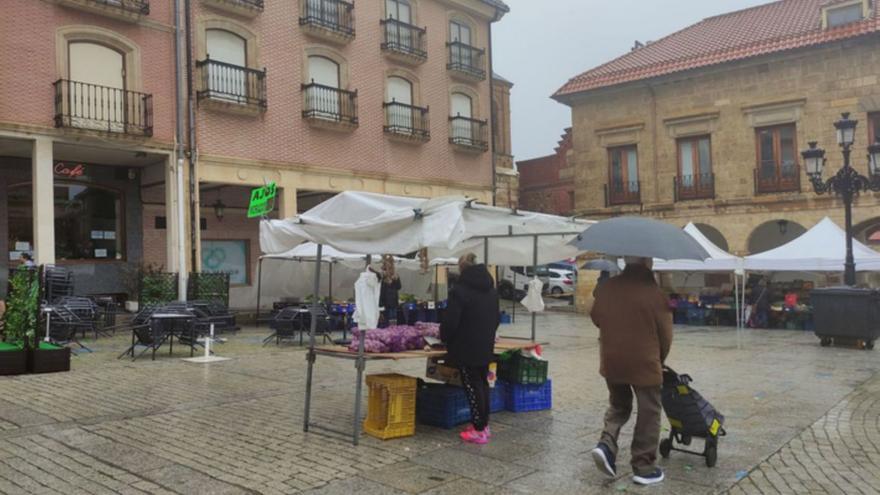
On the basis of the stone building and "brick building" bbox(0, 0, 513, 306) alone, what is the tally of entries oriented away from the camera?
0

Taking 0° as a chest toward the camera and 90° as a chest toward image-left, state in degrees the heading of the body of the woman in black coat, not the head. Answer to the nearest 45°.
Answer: approximately 135°

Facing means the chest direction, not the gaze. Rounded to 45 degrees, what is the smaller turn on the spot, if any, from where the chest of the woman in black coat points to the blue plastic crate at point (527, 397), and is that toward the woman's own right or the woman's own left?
approximately 90° to the woman's own right

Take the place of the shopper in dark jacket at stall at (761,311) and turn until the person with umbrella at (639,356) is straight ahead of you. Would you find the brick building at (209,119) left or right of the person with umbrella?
right

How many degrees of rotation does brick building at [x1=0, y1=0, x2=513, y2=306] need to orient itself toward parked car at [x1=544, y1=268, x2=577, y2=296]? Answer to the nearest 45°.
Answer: approximately 90° to its left

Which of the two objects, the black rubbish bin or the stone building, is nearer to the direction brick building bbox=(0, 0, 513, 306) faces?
the black rubbish bin

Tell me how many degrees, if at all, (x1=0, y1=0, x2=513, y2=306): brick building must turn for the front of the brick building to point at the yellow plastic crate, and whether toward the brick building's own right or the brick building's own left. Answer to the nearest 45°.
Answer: approximately 45° to the brick building's own right

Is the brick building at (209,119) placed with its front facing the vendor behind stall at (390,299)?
yes

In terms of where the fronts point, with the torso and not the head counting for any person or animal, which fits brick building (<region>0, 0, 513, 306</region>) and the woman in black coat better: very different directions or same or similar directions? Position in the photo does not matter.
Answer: very different directions

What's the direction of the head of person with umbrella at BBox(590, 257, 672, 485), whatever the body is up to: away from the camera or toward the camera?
away from the camera

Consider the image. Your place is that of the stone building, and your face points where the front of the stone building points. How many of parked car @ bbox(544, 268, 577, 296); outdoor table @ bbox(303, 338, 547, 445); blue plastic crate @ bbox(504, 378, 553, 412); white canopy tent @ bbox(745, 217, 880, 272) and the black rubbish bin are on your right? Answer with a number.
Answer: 1

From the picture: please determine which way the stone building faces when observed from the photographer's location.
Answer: facing the viewer and to the left of the viewer

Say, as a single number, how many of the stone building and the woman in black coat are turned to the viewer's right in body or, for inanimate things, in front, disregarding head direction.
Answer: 0

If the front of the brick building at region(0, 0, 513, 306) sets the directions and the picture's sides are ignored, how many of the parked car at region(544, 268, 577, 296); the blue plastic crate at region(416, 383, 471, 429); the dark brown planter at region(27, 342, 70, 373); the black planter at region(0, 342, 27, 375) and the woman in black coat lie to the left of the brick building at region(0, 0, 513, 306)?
1

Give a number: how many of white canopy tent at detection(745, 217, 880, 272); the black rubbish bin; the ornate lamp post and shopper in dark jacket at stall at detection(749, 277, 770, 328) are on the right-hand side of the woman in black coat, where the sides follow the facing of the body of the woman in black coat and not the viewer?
4

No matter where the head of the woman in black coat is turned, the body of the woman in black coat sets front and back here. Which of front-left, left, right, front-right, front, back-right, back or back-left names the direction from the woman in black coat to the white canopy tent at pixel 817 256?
right

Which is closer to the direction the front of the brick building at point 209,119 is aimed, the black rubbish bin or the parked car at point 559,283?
the black rubbish bin

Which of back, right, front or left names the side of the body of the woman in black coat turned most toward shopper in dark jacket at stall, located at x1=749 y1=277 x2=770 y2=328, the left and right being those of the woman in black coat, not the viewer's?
right
